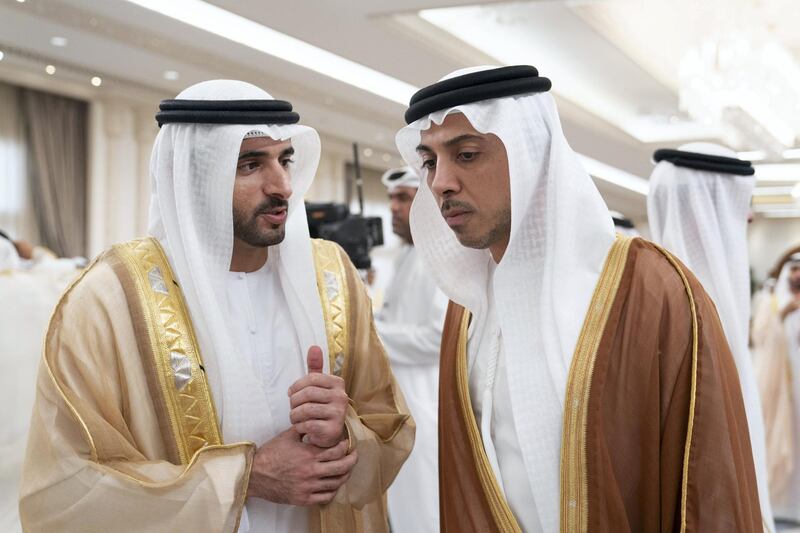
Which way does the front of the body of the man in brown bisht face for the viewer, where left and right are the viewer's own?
facing the viewer and to the left of the viewer

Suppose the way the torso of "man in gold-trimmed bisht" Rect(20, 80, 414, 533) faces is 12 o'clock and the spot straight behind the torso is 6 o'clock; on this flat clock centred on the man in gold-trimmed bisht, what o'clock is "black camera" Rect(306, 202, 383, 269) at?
The black camera is roughly at 8 o'clock from the man in gold-trimmed bisht.

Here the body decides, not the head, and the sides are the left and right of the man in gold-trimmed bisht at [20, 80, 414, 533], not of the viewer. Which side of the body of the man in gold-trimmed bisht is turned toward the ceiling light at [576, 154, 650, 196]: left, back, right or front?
left

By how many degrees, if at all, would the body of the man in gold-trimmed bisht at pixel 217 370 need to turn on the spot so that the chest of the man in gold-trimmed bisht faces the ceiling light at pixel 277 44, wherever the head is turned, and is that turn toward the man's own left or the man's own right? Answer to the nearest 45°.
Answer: approximately 135° to the man's own left

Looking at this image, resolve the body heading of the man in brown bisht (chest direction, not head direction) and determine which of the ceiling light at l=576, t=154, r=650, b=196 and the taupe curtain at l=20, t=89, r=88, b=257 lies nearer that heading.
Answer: the taupe curtain

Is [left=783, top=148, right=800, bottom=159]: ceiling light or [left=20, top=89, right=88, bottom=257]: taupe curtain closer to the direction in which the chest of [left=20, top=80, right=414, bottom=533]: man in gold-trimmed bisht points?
the ceiling light

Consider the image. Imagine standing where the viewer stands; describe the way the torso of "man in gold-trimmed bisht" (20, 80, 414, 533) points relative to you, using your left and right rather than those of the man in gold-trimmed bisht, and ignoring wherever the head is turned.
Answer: facing the viewer and to the right of the viewer

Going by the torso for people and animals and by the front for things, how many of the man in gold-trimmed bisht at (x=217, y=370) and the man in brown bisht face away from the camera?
0

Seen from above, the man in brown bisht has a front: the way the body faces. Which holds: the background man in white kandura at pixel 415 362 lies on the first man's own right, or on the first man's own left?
on the first man's own right

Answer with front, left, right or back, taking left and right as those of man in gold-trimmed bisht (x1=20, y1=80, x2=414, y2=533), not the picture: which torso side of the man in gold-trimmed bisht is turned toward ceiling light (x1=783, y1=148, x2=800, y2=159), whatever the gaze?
left

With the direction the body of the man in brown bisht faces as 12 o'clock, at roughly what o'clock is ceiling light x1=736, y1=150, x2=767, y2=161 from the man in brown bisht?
The ceiling light is roughly at 5 o'clock from the man in brown bisht.

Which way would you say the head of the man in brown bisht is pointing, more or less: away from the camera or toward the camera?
toward the camera

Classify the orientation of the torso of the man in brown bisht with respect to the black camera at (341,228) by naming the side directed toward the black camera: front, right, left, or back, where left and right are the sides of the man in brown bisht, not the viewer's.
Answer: right
